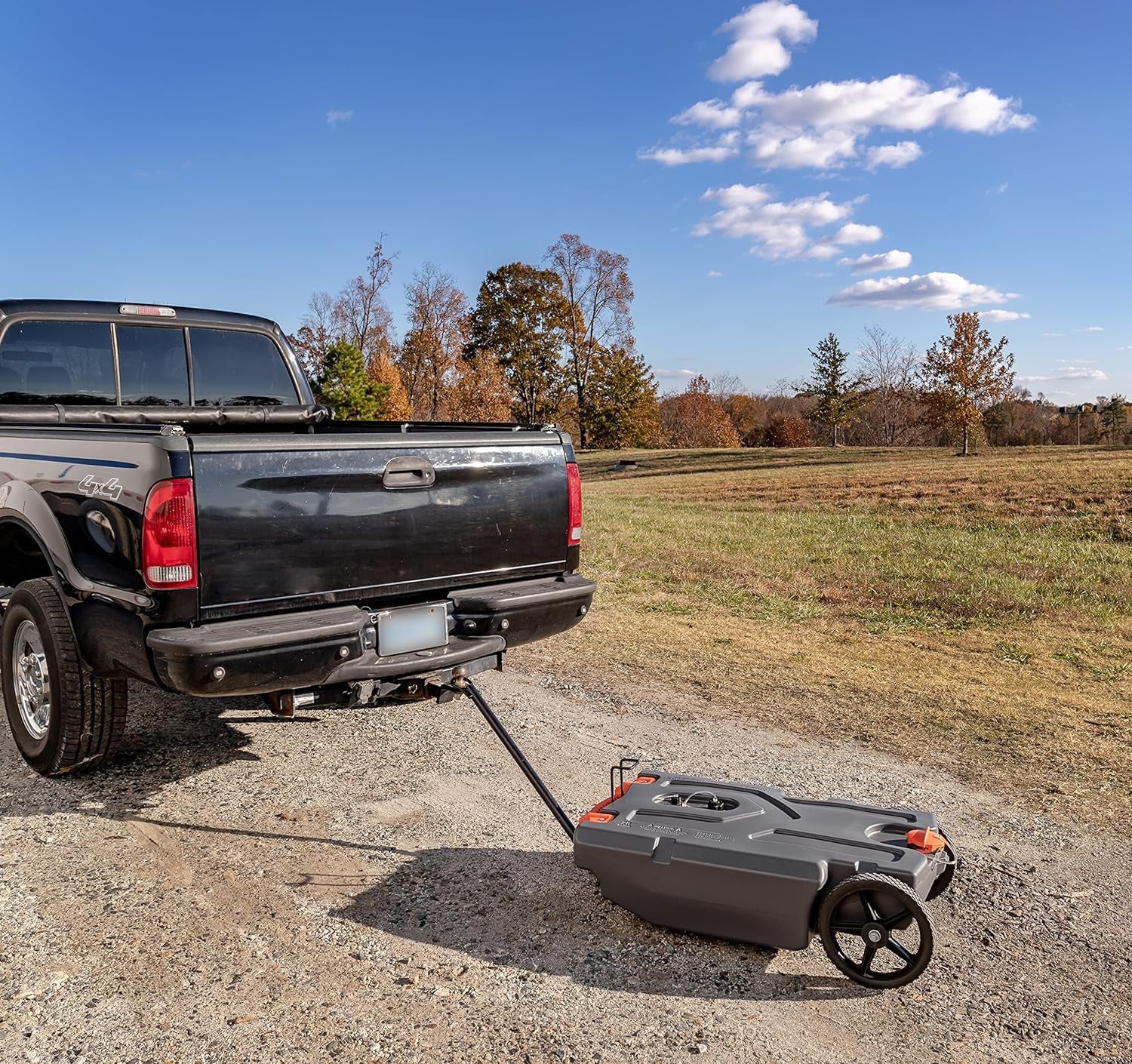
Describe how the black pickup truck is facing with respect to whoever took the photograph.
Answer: facing away from the viewer and to the left of the viewer

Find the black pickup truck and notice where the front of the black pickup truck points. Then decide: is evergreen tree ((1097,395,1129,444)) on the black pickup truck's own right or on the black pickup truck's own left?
on the black pickup truck's own right

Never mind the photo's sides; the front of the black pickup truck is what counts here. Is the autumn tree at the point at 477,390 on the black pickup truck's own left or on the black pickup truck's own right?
on the black pickup truck's own right

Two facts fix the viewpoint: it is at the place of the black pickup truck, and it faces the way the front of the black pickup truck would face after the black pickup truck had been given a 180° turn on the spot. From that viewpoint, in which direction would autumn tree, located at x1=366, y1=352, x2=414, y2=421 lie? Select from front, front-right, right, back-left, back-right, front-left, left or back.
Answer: back-left

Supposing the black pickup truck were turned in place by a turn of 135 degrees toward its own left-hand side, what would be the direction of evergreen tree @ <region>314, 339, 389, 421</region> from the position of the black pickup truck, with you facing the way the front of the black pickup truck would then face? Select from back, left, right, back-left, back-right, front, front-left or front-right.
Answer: back

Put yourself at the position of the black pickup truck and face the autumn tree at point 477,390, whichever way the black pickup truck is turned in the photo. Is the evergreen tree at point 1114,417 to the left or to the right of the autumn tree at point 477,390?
right
